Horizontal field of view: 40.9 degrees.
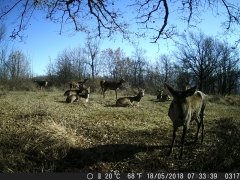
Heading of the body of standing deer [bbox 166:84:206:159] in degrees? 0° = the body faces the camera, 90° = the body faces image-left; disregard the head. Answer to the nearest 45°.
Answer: approximately 45°

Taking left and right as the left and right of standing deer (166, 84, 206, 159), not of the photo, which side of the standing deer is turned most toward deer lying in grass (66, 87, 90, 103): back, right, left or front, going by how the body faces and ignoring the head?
right
